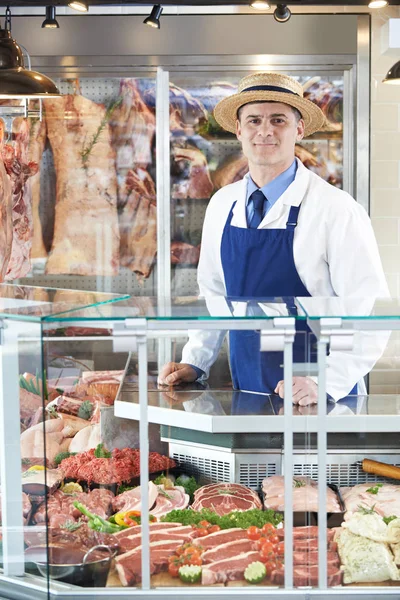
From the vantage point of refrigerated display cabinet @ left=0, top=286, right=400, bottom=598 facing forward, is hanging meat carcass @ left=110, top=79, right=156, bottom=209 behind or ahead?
behind

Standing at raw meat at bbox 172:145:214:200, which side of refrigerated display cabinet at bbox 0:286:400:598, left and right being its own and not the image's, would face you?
back

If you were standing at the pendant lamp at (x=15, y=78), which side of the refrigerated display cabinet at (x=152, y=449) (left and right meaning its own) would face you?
back

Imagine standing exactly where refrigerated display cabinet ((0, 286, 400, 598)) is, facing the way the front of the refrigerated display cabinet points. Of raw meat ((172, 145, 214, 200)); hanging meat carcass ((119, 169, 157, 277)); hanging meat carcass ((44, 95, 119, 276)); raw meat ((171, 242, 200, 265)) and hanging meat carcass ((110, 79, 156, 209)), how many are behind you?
5

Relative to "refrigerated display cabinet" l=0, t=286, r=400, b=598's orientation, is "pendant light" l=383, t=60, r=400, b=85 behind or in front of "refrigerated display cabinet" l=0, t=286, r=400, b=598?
behind

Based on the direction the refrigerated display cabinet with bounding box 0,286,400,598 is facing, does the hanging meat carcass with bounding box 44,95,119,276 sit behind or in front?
behind

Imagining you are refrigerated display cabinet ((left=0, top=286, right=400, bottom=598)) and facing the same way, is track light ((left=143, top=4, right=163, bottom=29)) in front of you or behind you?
behind

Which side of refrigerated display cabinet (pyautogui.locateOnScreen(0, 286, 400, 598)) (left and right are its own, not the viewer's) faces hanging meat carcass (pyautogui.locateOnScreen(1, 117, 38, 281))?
back

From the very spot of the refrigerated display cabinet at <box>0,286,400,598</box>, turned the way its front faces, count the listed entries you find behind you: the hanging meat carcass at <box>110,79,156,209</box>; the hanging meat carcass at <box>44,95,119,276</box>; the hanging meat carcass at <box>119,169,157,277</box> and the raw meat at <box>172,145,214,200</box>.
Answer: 4

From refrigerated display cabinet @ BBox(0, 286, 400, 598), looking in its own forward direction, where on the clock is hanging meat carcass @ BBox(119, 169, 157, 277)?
The hanging meat carcass is roughly at 6 o'clock from the refrigerated display cabinet.

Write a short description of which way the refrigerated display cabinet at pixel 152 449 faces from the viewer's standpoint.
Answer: facing the viewer

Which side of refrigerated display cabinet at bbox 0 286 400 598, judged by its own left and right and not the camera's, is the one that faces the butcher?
back

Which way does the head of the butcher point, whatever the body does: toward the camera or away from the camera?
toward the camera

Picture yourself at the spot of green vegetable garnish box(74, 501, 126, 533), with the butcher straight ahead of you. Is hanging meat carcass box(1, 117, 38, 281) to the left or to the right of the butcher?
left

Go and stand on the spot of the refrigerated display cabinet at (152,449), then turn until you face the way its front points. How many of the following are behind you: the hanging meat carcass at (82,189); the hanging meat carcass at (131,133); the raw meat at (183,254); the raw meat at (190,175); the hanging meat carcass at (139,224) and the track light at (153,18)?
6

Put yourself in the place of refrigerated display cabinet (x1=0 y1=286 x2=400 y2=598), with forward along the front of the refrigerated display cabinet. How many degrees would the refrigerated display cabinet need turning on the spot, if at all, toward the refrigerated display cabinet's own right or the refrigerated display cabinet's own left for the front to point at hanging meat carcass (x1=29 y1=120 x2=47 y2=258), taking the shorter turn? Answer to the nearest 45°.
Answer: approximately 180°
